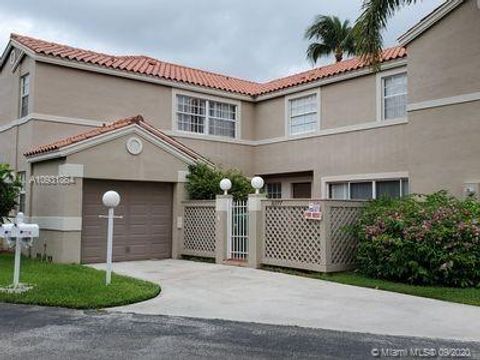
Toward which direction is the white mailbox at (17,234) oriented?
toward the camera

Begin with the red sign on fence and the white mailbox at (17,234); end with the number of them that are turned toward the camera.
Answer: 2

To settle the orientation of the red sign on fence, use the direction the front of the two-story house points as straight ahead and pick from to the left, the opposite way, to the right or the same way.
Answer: the same way

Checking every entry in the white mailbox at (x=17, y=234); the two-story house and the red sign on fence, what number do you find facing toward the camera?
3

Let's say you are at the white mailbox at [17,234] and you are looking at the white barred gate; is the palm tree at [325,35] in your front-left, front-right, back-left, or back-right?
front-left

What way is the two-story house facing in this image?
toward the camera

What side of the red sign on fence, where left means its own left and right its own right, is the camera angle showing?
front

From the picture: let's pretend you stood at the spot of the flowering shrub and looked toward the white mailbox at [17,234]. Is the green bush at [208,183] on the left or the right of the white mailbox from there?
right

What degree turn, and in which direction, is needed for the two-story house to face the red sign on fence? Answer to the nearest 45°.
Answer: approximately 45° to its left

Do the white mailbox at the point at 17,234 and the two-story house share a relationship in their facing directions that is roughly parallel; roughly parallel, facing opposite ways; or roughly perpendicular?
roughly parallel

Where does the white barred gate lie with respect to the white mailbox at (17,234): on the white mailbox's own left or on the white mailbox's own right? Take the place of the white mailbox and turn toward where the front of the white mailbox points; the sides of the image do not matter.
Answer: on the white mailbox's own left
